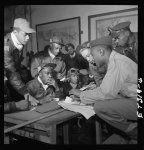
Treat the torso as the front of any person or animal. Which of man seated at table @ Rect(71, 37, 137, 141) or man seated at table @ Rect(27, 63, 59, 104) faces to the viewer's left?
man seated at table @ Rect(71, 37, 137, 141)

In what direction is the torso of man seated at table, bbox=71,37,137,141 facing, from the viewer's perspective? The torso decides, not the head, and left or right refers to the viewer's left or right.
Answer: facing to the left of the viewer

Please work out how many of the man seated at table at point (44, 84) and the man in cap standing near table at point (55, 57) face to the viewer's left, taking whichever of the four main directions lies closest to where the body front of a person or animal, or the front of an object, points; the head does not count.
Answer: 0

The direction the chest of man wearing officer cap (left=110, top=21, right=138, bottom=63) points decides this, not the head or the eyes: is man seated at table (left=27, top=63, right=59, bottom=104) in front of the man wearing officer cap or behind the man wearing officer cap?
in front

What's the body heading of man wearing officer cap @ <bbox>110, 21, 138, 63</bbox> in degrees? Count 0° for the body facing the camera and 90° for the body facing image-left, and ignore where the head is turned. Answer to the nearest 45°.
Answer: approximately 45°

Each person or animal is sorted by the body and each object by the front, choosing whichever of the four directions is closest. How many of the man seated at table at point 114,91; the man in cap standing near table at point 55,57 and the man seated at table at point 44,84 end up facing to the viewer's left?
1

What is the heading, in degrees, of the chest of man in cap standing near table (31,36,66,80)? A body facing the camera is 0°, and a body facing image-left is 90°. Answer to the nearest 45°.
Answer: approximately 315°

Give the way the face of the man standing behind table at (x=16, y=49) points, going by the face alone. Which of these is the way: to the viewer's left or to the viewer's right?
to the viewer's right

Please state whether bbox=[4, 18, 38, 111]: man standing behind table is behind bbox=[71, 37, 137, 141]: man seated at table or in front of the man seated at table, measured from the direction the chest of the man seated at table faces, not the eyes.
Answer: in front

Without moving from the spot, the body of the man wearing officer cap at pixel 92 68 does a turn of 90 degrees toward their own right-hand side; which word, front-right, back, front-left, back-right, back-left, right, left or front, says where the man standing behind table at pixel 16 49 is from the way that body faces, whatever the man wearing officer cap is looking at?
front-left
